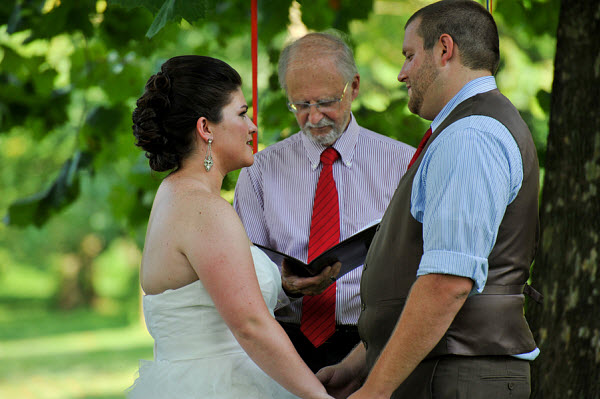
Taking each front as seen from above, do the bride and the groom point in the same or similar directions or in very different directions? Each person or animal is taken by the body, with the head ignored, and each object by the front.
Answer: very different directions

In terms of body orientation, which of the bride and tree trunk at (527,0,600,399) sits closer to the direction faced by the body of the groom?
the bride

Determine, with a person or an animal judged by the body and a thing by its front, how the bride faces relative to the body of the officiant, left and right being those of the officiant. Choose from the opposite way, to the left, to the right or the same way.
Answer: to the left

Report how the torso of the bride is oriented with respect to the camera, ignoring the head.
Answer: to the viewer's right

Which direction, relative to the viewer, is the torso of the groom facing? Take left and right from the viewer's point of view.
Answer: facing to the left of the viewer

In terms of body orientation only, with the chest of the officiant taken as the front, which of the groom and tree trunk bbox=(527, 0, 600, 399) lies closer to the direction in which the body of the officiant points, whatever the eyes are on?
the groom

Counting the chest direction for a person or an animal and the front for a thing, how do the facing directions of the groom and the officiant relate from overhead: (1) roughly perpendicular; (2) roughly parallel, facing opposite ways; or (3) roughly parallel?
roughly perpendicular

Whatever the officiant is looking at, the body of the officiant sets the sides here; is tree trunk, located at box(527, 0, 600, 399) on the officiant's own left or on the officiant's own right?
on the officiant's own left

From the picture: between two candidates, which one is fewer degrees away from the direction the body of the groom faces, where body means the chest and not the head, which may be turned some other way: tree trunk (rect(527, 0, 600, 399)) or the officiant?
the officiant

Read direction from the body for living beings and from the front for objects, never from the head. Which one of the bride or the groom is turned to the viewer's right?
the bride

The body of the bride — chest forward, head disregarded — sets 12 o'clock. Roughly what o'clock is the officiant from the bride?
The officiant is roughly at 10 o'clock from the bride.

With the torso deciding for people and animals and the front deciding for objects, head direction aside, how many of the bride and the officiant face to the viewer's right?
1
